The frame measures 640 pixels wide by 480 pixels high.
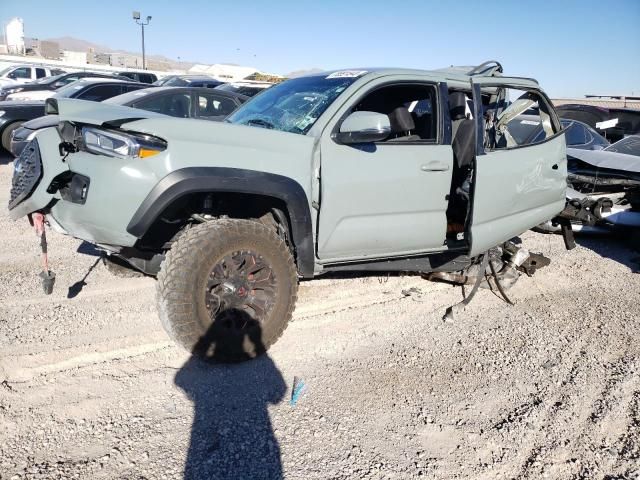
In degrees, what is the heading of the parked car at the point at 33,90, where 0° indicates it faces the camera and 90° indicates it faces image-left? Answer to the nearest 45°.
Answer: approximately 45°

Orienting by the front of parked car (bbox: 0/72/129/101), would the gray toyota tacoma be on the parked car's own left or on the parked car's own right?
on the parked car's own left

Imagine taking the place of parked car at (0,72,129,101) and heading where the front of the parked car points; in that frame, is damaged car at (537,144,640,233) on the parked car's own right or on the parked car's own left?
on the parked car's own left

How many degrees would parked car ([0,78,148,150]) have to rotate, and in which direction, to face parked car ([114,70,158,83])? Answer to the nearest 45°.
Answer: approximately 135° to its right

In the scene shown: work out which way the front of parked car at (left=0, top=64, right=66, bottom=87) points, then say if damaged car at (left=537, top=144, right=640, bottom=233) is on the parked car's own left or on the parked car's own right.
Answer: on the parked car's own left

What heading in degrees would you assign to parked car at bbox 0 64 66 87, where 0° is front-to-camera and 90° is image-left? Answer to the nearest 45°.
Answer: approximately 45°
